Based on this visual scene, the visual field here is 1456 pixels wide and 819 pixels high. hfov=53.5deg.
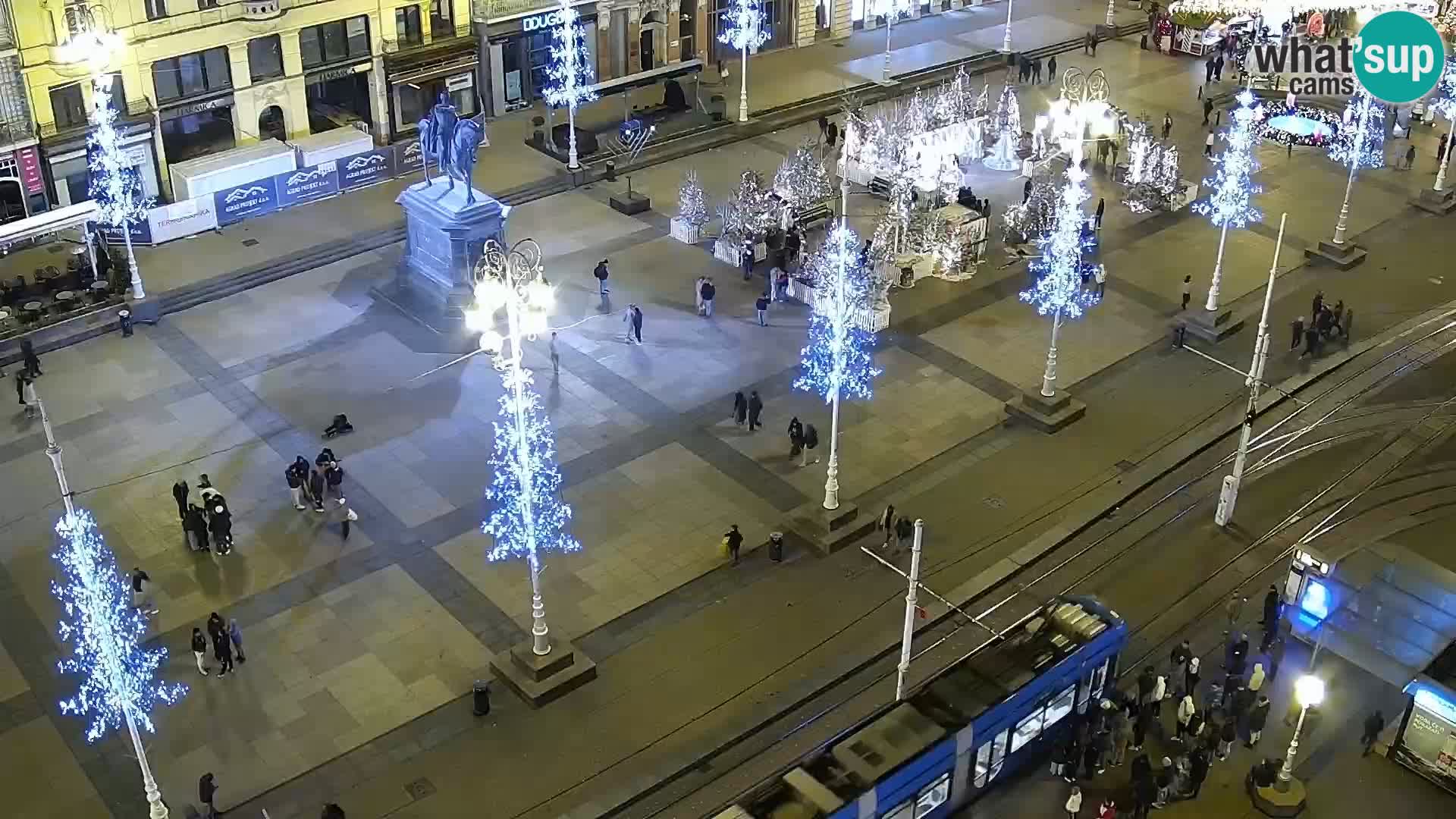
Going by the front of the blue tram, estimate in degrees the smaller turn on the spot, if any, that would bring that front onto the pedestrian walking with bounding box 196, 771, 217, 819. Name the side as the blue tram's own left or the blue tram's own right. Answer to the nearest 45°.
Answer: approximately 135° to the blue tram's own left

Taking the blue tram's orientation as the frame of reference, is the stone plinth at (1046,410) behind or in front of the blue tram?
in front

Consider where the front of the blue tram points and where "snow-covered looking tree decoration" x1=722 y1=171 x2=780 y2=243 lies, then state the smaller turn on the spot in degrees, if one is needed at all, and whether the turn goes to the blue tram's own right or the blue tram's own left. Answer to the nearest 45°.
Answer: approximately 45° to the blue tram's own left

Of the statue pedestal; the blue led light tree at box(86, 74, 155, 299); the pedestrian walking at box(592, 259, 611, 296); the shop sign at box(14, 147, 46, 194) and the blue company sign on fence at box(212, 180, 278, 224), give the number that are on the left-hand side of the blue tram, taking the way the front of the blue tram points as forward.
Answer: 5

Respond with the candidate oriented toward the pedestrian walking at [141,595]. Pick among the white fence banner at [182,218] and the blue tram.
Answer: the white fence banner

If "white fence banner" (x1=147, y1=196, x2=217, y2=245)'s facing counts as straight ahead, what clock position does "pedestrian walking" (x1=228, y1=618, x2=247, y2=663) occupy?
The pedestrian walking is roughly at 12 o'clock from the white fence banner.

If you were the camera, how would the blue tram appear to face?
facing away from the viewer and to the right of the viewer

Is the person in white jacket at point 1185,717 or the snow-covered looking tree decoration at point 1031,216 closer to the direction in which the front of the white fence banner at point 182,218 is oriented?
the person in white jacket

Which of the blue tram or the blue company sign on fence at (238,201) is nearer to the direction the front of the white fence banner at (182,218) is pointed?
the blue tram

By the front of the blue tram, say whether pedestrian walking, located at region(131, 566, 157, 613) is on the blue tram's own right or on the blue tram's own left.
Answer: on the blue tram's own left

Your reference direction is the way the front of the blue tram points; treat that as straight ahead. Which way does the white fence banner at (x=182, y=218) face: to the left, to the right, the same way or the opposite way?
to the right

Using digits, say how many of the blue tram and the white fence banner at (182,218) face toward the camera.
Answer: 1

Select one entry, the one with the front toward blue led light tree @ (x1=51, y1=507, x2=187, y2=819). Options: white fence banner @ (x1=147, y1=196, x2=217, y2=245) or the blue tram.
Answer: the white fence banner

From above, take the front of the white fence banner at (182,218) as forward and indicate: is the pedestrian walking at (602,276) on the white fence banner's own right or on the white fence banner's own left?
on the white fence banner's own left

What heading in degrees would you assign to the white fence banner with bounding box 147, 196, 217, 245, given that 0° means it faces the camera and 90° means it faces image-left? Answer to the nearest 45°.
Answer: approximately 0°

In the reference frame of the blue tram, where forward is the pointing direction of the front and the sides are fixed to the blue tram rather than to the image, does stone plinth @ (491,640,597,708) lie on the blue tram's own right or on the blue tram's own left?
on the blue tram's own left

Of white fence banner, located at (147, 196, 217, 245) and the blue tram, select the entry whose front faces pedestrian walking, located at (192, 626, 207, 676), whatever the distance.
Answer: the white fence banner
